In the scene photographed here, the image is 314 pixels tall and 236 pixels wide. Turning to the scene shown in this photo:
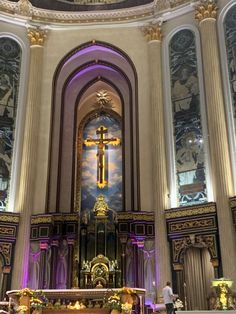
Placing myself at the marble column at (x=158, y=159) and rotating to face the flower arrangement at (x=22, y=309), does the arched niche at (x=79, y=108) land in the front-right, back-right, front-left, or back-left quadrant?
front-right

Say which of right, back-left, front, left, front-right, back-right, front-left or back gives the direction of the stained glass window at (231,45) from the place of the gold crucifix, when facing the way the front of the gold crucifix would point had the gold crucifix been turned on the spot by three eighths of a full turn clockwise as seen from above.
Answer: back

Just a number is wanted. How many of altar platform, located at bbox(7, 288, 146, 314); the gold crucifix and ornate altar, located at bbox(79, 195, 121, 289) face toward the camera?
3

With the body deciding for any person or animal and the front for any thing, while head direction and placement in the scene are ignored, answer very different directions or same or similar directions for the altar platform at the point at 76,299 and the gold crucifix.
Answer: same or similar directions

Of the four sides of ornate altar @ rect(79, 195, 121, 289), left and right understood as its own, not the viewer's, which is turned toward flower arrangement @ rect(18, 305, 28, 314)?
front

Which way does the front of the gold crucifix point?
toward the camera

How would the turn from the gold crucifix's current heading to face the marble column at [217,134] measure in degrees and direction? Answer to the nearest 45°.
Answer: approximately 45° to its left

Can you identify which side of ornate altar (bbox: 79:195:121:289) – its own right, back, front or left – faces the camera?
front

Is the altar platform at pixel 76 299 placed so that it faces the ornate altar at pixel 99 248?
no

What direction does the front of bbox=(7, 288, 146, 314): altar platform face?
toward the camera

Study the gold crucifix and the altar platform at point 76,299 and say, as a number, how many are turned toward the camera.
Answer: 2

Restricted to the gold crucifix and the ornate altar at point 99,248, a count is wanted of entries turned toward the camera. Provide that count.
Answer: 2
